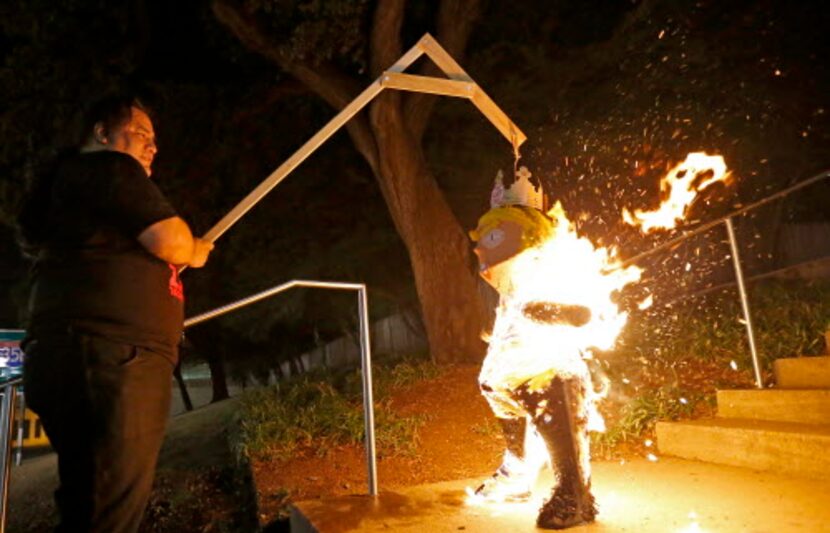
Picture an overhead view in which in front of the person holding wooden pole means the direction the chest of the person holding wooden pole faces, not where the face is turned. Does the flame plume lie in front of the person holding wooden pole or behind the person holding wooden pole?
in front

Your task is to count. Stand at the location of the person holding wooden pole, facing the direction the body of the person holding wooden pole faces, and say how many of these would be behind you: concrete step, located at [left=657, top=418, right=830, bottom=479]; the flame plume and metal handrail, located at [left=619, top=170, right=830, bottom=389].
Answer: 0

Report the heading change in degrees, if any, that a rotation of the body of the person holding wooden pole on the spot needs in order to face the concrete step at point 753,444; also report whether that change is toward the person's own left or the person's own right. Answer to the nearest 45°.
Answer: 0° — they already face it

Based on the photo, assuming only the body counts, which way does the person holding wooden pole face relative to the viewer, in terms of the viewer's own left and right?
facing to the right of the viewer

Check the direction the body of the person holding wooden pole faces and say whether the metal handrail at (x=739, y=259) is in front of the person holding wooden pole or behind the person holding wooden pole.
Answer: in front

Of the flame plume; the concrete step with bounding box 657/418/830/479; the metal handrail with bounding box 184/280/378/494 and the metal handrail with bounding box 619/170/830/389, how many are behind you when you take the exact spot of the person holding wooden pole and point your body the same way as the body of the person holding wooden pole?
0

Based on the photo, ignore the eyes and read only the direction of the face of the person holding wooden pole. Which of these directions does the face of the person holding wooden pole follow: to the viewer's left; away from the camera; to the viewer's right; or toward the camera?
to the viewer's right

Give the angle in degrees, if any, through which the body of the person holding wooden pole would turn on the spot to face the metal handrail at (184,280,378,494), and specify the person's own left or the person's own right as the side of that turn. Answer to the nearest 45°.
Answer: approximately 45° to the person's own left
